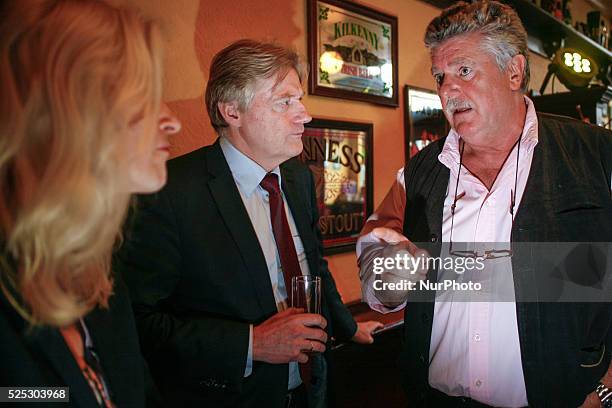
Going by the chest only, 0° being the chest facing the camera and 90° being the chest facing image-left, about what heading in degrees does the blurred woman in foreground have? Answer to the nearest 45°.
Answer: approximately 270°

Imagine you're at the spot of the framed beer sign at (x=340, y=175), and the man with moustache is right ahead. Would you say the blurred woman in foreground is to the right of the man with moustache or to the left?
right

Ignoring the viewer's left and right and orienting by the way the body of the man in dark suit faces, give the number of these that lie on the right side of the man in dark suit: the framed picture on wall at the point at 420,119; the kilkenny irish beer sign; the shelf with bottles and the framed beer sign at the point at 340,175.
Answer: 0

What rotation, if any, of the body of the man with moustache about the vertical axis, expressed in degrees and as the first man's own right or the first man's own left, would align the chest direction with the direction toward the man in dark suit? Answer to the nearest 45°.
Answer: approximately 45° to the first man's own right

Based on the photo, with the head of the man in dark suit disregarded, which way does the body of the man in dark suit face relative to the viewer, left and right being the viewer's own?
facing the viewer and to the right of the viewer

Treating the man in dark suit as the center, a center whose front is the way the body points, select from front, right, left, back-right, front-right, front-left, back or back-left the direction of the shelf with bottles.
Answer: left

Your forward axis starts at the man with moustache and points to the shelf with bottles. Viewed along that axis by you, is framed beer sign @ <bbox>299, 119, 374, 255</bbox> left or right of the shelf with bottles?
left

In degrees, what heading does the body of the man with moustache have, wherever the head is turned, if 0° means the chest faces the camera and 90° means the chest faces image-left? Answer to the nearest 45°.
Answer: approximately 45°

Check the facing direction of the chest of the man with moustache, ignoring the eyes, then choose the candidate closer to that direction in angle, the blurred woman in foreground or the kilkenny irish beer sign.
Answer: the blurred woman in foreground

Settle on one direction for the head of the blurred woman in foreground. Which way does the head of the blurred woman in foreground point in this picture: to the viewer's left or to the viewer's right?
to the viewer's right

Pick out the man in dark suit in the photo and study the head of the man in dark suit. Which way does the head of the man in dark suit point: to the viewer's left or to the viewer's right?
to the viewer's right

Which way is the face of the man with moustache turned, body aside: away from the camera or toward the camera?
toward the camera

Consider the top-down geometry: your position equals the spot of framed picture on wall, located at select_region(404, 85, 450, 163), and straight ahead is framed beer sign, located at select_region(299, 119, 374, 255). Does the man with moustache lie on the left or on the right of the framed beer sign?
left

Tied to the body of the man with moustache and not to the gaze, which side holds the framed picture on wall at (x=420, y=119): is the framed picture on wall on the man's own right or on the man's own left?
on the man's own right
